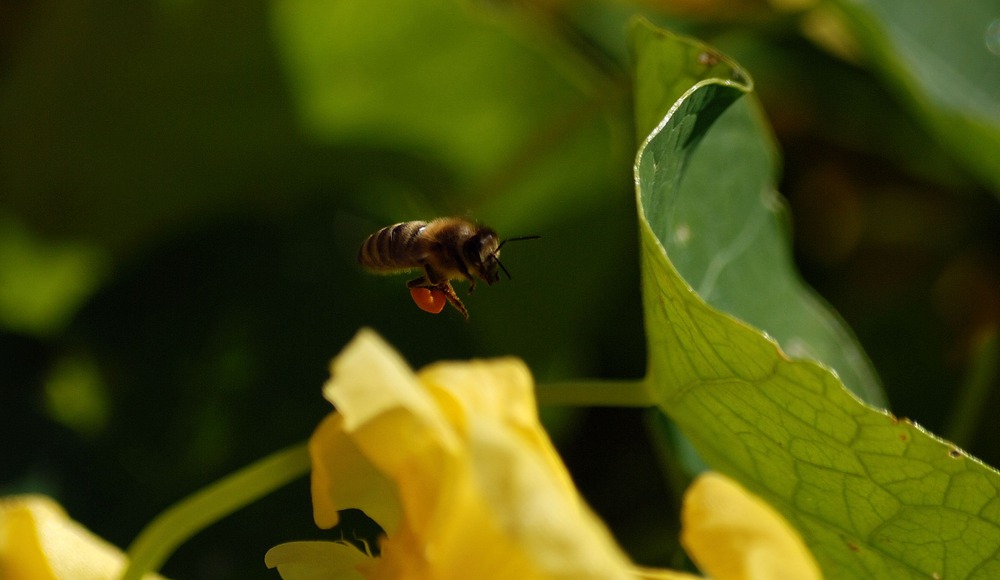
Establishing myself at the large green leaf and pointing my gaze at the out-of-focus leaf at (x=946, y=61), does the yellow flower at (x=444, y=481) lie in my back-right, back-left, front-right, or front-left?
back-left

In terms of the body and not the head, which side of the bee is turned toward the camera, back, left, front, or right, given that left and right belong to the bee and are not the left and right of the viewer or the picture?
right

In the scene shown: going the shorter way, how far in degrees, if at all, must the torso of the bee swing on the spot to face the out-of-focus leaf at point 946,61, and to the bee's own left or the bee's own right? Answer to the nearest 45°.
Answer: approximately 45° to the bee's own left
